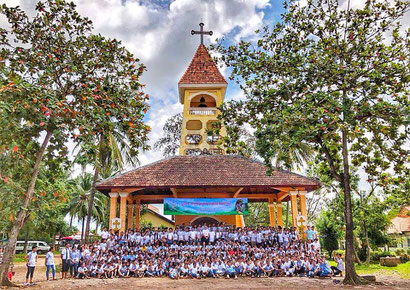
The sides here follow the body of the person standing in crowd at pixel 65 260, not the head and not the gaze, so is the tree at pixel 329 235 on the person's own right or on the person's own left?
on the person's own left

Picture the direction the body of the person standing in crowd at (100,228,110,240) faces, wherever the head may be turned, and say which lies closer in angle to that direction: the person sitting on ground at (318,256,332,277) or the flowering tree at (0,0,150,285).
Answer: the flowering tree

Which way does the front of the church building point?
toward the camera

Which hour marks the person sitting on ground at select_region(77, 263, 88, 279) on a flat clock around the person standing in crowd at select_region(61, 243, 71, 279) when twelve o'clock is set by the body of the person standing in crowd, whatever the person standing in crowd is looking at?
The person sitting on ground is roughly at 10 o'clock from the person standing in crowd.

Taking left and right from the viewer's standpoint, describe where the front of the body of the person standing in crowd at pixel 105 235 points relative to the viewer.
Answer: facing the viewer

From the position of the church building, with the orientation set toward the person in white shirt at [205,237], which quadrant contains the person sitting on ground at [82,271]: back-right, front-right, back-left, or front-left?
front-right

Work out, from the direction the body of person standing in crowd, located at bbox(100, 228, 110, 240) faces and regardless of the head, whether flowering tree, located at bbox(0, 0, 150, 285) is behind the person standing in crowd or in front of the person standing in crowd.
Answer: in front

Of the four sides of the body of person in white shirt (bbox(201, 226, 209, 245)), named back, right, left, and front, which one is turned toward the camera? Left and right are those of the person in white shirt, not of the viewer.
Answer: front

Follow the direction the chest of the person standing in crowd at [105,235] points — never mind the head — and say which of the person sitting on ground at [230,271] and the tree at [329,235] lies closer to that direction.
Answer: the person sitting on ground

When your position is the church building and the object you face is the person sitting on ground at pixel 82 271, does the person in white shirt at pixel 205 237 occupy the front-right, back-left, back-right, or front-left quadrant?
front-left

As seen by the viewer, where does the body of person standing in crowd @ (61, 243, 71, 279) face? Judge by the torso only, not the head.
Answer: toward the camera
